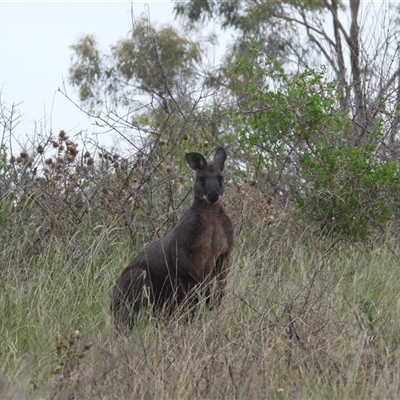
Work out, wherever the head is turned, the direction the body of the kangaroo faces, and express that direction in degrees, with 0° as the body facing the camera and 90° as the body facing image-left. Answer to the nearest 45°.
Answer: approximately 315°
